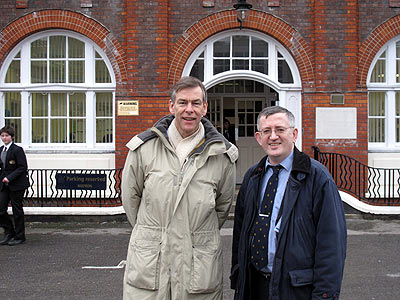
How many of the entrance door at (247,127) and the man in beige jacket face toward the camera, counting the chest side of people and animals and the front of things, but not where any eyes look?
2

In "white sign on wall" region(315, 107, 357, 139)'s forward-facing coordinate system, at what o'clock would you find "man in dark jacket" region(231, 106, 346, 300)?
The man in dark jacket is roughly at 12 o'clock from the white sign on wall.

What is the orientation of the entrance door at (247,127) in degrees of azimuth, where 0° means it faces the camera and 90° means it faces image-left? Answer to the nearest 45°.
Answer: approximately 0°

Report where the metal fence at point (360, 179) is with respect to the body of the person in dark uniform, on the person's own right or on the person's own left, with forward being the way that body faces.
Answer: on the person's own left

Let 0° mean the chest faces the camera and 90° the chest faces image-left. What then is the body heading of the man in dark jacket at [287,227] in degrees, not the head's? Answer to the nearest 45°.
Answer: approximately 45°

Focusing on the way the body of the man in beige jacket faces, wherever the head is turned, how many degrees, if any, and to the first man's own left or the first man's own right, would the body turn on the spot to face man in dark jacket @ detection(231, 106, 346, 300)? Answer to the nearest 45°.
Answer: approximately 90° to the first man's own left

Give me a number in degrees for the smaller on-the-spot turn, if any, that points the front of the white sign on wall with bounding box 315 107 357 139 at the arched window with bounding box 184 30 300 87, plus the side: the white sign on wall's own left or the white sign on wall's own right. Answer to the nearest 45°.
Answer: approximately 90° to the white sign on wall's own right

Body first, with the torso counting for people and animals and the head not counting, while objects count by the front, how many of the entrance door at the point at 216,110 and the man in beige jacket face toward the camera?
2
